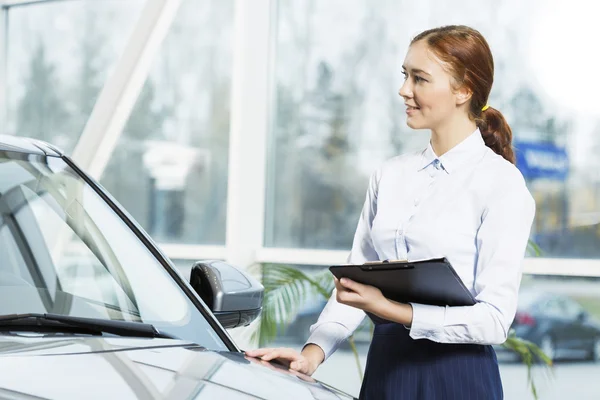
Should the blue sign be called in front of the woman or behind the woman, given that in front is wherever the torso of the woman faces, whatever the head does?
behind

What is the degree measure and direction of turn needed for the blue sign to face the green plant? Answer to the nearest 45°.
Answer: approximately 45° to its right

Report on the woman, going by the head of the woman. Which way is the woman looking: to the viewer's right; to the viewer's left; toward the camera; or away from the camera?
to the viewer's left

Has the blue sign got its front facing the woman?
yes

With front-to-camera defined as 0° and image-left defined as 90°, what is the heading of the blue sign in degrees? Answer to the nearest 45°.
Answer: approximately 0°

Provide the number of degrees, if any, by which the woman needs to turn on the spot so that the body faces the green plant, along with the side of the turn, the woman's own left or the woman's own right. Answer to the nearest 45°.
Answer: approximately 135° to the woman's own right

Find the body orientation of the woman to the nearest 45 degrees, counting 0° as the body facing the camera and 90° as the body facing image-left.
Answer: approximately 45°
